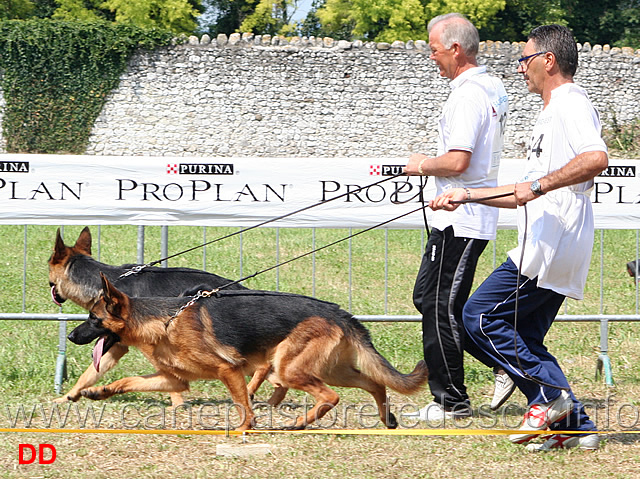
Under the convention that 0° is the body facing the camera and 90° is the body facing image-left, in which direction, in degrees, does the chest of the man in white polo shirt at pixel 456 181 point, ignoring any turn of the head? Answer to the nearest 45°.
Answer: approximately 90°

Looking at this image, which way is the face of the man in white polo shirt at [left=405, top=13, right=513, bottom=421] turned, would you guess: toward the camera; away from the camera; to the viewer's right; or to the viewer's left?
to the viewer's left

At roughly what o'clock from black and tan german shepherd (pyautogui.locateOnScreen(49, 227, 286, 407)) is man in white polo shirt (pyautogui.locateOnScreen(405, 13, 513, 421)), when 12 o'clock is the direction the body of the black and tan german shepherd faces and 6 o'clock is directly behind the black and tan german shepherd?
The man in white polo shirt is roughly at 7 o'clock from the black and tan german shepherd.

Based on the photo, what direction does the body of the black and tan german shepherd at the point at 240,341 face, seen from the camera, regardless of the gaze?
to the viewer's left

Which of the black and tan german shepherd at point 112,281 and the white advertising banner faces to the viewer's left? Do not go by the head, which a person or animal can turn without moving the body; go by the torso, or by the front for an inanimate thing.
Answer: the black and tan german shepherd

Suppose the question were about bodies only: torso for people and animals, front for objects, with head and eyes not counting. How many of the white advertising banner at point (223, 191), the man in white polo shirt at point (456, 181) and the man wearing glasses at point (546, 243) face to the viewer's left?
2

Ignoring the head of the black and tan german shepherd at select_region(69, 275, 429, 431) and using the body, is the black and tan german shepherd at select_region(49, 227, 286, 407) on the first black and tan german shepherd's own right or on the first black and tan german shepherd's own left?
on the first black and tan german shepherd's own right

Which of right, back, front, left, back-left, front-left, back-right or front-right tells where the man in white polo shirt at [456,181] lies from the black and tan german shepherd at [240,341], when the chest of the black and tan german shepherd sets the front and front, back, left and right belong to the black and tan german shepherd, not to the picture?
back

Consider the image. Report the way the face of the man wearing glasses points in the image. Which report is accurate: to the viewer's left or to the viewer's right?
to the viewer's left

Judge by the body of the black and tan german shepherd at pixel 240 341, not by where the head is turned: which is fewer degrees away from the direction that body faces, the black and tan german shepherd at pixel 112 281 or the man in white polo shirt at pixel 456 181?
the black and tan german shepherd

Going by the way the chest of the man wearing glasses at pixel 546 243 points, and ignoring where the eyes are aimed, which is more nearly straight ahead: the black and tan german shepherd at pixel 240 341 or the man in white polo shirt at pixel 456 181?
the black and tan german shepherd

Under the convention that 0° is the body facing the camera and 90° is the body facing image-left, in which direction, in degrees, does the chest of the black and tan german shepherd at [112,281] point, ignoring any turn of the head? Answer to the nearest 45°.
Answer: approximately 90°

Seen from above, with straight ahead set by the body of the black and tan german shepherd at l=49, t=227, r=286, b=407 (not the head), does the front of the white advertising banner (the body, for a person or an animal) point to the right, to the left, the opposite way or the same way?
to the left

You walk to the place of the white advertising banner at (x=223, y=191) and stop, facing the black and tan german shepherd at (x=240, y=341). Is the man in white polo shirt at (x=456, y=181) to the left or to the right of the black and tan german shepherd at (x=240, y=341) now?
left

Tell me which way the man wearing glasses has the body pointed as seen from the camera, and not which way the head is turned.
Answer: to the viewer's left

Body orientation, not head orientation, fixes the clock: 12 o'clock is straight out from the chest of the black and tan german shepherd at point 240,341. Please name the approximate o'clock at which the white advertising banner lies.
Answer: The white advertising banner is roughly at 3 o'clock from the black and tan german shepherd.
